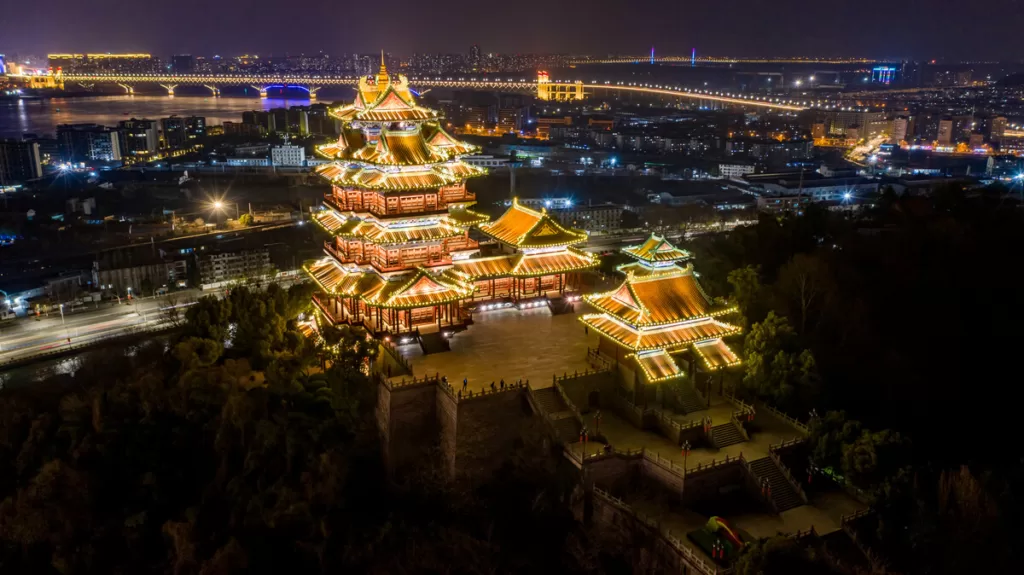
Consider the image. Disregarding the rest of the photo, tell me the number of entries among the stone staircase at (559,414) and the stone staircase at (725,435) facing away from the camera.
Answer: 0

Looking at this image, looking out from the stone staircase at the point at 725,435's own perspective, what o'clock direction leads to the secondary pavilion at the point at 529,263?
The secondary pavilion is roughly at 6 o'clock from the stone staircase.

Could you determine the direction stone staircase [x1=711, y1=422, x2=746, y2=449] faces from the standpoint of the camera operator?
facing the viewer and to the right of the viewer

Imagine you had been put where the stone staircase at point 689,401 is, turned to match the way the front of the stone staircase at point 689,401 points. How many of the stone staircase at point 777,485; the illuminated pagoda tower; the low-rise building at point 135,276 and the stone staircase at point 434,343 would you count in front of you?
1

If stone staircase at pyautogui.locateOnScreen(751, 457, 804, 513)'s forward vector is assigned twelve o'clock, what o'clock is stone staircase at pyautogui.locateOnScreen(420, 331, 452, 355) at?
stone staircase at pyautogui.locateOnScreen(420, 331, 452, 355) is roughly at 5 o'clock from stone staircase at pyautogui.locateOnScreen(751, 457, 804, 513).

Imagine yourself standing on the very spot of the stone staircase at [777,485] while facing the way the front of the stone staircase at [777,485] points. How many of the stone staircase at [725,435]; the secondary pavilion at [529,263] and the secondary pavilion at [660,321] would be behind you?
3

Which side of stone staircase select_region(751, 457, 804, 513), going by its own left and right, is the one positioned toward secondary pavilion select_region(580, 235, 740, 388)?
back

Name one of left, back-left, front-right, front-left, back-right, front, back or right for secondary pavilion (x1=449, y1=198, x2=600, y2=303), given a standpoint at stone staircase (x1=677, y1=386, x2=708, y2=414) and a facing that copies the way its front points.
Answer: back

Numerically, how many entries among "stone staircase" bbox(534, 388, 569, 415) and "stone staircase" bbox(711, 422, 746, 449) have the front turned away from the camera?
0

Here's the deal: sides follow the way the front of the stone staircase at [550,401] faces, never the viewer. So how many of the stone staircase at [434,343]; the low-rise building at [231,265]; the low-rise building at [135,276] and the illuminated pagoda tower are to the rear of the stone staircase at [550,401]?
4

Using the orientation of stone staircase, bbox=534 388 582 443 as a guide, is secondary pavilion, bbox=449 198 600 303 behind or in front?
behind

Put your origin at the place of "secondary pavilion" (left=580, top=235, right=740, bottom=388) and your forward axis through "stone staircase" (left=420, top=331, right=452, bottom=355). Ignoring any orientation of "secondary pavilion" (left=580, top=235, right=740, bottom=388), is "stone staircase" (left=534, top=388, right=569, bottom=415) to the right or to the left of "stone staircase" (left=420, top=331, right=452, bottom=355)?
left

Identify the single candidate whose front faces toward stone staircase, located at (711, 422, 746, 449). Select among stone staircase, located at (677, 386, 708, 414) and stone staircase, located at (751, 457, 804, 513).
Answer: stone staircase, located at (677, 386, 708, 414)

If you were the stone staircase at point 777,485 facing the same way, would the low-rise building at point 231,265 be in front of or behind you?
behind

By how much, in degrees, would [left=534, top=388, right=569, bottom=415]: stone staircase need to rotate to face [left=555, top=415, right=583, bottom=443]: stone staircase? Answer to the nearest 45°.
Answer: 0° — it already faces it

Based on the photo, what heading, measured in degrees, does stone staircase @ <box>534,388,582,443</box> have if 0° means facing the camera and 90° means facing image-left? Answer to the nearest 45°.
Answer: approximately 315°

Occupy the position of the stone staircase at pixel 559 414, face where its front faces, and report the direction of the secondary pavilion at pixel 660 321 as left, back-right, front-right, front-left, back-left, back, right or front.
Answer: left

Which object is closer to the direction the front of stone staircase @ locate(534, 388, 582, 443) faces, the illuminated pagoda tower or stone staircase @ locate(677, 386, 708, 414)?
the stone staircase
